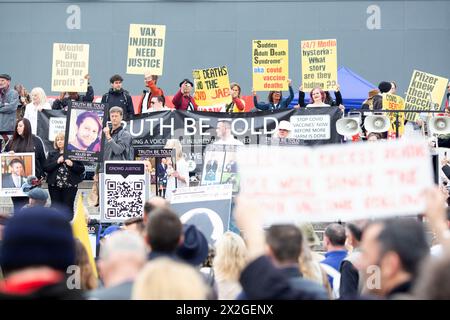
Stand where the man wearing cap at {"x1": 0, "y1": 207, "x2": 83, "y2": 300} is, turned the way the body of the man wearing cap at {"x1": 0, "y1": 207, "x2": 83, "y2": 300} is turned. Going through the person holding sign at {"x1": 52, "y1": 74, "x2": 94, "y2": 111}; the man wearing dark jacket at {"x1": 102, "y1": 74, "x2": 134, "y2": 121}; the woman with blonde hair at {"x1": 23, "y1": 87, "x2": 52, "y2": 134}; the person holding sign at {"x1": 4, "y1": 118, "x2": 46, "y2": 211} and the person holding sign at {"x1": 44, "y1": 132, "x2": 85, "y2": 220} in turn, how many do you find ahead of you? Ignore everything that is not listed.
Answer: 5

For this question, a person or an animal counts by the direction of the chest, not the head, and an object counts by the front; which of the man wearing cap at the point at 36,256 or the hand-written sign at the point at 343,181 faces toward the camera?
the hand-written sign

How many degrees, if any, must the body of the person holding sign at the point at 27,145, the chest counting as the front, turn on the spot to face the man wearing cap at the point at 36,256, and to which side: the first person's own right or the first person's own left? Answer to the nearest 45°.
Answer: approximately 45° to the first person's own left

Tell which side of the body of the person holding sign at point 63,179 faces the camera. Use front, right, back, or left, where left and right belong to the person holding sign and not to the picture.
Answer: front

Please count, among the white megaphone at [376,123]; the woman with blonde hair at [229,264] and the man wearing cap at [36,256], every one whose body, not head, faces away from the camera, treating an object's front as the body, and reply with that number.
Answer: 2

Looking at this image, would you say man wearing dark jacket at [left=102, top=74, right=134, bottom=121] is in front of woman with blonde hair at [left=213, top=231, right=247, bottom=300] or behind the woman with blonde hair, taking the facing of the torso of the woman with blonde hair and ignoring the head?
in front

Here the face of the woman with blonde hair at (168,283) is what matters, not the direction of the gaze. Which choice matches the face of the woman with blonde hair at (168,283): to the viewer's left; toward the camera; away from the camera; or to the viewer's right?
away from the camera

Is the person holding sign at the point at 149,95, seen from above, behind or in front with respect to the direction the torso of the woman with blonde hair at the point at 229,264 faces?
in front

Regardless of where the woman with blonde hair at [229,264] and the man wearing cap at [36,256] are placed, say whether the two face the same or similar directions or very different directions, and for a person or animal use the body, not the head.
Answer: same or similar directions

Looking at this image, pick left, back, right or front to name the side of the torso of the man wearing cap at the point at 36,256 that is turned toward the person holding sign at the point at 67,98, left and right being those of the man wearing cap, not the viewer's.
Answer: front

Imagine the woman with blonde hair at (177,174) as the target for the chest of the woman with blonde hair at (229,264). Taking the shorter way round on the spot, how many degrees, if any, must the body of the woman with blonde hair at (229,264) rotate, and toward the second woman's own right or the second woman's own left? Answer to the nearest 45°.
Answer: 0° — they already face them

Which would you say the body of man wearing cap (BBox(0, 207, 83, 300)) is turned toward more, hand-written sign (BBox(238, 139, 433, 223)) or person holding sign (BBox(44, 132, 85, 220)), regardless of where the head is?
the person holding sign

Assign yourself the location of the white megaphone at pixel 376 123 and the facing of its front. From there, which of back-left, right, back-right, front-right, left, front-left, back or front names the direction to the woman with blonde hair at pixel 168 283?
front

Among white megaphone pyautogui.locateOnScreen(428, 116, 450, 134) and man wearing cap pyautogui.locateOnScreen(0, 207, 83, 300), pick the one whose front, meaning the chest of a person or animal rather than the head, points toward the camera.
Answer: the white megaphone

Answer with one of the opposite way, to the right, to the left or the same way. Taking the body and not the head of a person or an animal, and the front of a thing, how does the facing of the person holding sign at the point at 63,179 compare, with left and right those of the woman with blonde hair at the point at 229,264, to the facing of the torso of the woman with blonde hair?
the opposite way
